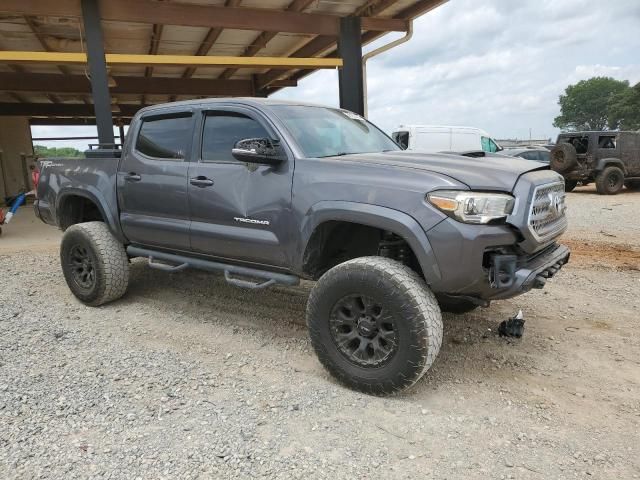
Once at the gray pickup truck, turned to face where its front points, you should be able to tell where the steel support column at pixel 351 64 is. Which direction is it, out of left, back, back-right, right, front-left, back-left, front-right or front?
back-left

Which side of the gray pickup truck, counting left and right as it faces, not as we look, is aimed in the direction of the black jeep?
left

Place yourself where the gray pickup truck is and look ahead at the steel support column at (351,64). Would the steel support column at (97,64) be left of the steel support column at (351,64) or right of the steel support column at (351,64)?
left

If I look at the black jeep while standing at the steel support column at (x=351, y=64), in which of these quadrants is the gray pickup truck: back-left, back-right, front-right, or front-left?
back-right

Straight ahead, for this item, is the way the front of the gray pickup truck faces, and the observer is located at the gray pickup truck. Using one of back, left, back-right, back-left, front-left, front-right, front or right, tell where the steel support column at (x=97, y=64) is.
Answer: back

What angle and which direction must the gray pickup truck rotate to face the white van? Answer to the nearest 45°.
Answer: approximately 135° to its left

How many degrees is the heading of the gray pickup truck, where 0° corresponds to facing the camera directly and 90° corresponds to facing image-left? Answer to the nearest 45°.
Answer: approximately 315°
